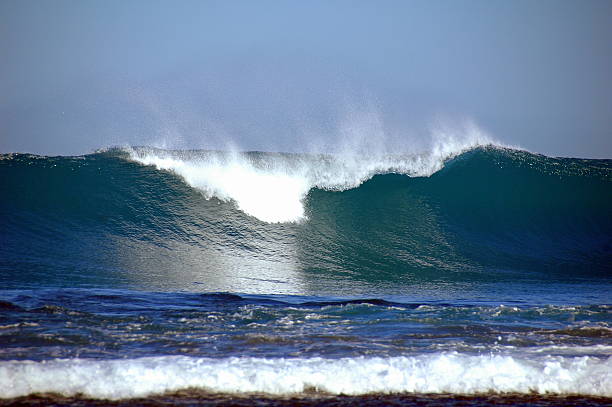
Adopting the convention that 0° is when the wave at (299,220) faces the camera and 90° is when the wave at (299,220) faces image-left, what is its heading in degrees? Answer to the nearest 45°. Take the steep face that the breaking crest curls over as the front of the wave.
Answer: approximately 0°
